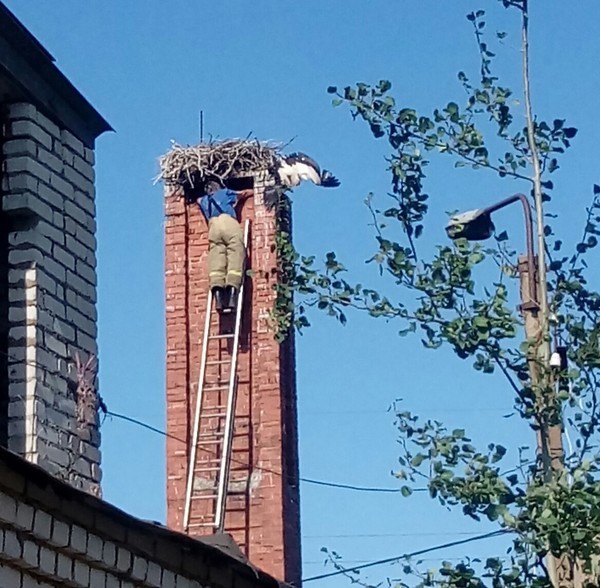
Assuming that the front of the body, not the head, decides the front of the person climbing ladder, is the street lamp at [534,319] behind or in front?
behind

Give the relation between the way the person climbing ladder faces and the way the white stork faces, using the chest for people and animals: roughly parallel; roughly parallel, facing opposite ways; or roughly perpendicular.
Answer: roughly perpendicular

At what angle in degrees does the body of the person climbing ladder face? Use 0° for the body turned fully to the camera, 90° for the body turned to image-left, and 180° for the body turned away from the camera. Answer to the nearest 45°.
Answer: approximately 180°

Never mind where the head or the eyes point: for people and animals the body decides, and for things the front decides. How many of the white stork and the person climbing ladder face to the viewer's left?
1

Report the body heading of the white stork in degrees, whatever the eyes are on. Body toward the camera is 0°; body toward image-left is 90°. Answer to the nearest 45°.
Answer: approximately 90°
